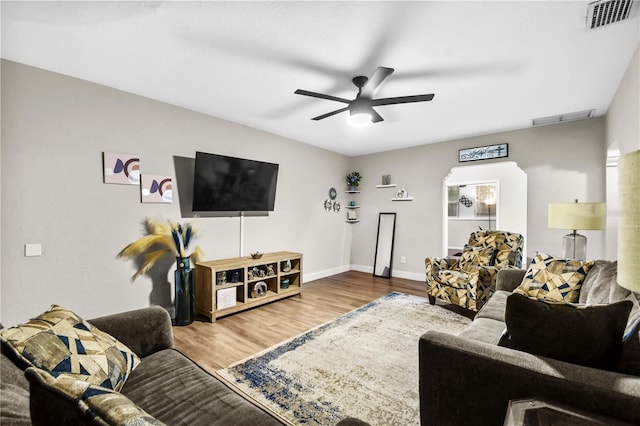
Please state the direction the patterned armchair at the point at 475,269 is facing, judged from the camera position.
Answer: facing the viewer and to the left of the viewer

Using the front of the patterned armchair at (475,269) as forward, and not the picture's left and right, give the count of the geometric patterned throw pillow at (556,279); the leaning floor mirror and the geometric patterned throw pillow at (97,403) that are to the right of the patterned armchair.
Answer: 1

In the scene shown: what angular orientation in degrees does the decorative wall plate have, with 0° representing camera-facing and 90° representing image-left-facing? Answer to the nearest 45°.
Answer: approximately 315°

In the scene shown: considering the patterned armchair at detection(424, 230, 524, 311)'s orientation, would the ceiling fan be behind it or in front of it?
in front

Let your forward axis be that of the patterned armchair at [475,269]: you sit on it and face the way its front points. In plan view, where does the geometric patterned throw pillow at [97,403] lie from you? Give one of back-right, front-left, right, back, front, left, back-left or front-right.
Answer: front-left

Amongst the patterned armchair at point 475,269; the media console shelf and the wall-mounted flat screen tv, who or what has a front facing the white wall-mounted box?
the patterned armchair

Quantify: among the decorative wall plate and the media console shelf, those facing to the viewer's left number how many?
0

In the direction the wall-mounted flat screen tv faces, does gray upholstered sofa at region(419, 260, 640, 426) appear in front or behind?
in front

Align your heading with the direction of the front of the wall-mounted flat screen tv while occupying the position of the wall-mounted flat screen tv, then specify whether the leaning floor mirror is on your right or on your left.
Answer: on your left

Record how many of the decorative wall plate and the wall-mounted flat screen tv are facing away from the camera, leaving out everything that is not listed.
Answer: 0

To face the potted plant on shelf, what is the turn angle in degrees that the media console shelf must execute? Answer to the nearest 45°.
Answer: approximately 90° to its left

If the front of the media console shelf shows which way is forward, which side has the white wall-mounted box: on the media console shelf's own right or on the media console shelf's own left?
on the media console shelf's own right
